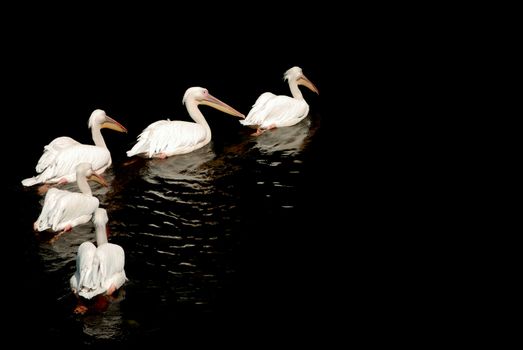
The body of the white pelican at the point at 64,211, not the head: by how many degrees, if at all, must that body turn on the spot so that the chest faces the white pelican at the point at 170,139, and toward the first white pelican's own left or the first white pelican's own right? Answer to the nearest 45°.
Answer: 0° — it already faces it

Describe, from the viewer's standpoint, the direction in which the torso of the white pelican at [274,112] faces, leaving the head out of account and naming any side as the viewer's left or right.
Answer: facing to the right of the viewer

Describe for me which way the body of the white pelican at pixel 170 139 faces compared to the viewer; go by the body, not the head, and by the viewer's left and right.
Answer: facing to the right of the viewer

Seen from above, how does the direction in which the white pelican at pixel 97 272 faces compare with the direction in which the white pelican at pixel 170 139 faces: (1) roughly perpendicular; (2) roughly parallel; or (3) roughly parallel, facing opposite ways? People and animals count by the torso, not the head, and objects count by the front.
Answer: roughly perpendicular

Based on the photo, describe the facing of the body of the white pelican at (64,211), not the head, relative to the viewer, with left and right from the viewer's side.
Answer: facing away from the viewer and to the right of the viewer

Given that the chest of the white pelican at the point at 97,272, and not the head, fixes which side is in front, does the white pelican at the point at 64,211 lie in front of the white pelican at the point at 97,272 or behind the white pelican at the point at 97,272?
in front

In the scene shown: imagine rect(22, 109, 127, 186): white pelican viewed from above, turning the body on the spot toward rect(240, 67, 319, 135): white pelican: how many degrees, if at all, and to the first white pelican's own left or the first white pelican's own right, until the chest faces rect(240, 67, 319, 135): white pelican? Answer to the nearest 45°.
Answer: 0° — it already faces it

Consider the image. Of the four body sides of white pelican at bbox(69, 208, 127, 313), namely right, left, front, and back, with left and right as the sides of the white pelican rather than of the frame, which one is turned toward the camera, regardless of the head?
back

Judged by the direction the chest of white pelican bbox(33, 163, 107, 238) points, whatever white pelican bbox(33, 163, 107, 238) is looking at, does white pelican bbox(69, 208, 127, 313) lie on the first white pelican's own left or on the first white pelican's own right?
on the first white pelican's own right

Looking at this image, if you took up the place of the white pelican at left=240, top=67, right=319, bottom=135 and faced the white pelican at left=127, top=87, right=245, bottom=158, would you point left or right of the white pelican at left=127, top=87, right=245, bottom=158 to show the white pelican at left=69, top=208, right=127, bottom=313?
left

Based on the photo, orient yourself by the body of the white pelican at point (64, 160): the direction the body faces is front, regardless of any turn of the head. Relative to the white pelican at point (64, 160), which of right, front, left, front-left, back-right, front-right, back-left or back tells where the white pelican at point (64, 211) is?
right

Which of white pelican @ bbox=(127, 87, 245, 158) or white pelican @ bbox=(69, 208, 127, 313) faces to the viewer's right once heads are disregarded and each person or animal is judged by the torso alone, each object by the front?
white pelican @ bbox=(127, 87, 245, 158)

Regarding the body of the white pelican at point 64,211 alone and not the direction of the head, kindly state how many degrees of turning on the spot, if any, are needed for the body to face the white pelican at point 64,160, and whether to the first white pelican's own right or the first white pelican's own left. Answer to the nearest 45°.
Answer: approximately 45° to the first white pelican's own left

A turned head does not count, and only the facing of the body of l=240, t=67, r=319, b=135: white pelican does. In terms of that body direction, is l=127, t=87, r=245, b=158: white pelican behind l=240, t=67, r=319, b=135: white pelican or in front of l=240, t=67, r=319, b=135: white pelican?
behind

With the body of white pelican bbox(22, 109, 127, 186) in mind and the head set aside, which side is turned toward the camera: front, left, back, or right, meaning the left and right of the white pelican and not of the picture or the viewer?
right
